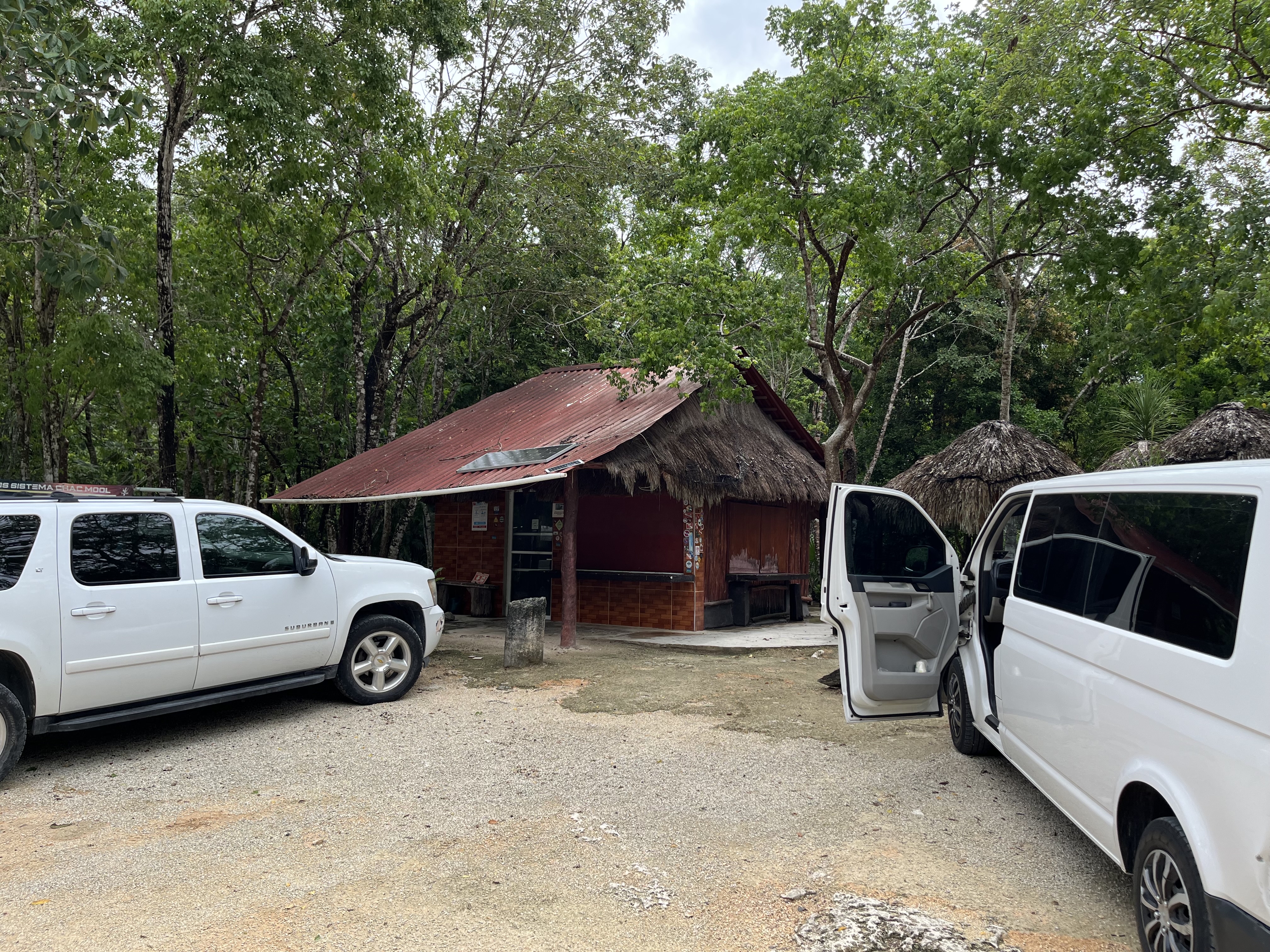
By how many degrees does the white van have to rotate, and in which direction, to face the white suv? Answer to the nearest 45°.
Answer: approximately 45° to its left

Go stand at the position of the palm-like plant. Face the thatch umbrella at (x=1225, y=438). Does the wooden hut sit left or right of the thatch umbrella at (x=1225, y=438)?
right

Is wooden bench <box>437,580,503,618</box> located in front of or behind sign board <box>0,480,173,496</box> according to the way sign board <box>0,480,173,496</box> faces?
behind

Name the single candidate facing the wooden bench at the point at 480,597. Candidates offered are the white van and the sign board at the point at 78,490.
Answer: the white van

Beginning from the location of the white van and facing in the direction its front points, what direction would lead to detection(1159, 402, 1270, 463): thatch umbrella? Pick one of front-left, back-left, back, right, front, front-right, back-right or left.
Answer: front-right

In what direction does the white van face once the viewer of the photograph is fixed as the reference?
facing away from the viewer and to the left of the viewer

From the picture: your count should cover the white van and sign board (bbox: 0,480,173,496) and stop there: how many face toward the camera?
1

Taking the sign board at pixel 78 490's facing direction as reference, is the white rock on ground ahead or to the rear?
ahead

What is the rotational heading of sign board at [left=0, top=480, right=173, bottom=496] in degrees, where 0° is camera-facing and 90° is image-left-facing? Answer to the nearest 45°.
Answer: approximately 0°

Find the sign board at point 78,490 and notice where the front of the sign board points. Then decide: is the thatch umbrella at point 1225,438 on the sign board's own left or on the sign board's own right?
on the sign board's own left

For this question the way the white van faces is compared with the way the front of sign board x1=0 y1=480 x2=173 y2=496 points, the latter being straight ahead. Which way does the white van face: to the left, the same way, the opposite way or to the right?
the opposite way

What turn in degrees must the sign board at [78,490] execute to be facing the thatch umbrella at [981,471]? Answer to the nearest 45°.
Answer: approximately 90° to its left
